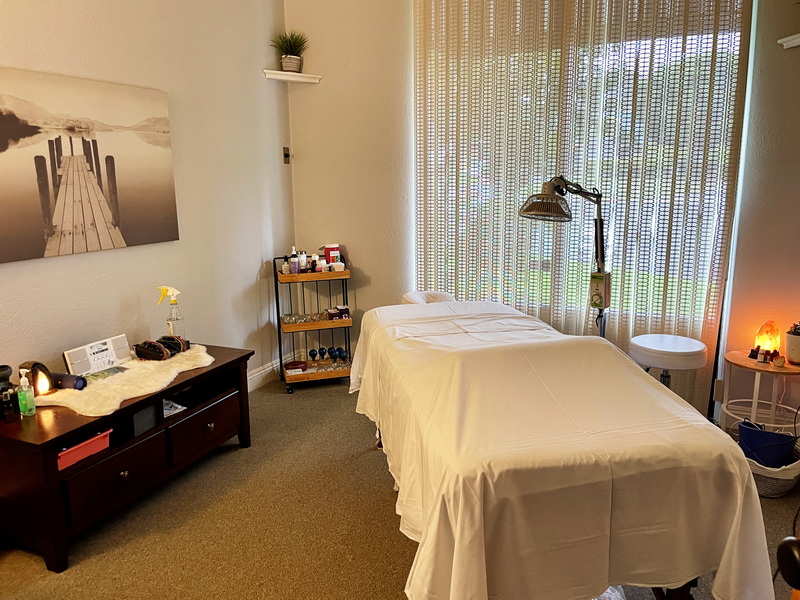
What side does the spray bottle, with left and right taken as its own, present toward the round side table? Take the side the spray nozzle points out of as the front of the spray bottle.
back

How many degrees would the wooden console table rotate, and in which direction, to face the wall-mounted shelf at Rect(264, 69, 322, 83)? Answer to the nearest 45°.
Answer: approximately 90° to its left

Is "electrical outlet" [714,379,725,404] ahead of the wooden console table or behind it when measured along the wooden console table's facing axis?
ahead

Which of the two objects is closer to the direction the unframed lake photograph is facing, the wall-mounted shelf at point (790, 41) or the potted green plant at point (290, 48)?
the wall-mounted shelf

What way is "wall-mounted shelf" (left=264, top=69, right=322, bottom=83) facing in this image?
toward the camera

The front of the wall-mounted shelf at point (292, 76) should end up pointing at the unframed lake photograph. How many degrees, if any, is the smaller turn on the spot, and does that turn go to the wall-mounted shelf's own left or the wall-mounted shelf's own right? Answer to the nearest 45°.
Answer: approximately 45° to the wall-mounted shelf's own right

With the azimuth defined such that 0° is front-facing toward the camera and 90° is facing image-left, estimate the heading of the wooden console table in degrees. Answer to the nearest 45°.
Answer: approximately 315°

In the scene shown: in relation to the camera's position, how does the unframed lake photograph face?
facing the viewer and to the right of the viewer

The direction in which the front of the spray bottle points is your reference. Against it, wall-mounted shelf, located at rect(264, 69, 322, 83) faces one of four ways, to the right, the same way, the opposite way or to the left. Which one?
to the left

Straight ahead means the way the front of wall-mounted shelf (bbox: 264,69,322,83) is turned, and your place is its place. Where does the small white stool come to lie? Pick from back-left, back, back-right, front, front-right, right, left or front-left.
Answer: front-left

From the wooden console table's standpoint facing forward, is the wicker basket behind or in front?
in front

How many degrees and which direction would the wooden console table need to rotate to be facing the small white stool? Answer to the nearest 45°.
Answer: approximately 45° to its left

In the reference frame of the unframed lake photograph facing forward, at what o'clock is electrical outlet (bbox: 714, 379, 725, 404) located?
The electrical outlet is roughly at 11 o'clock from the unframed lake photograph.

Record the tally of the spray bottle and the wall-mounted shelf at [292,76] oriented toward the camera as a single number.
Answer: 1

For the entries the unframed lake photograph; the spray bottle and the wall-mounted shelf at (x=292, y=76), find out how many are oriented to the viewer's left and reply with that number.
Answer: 1
